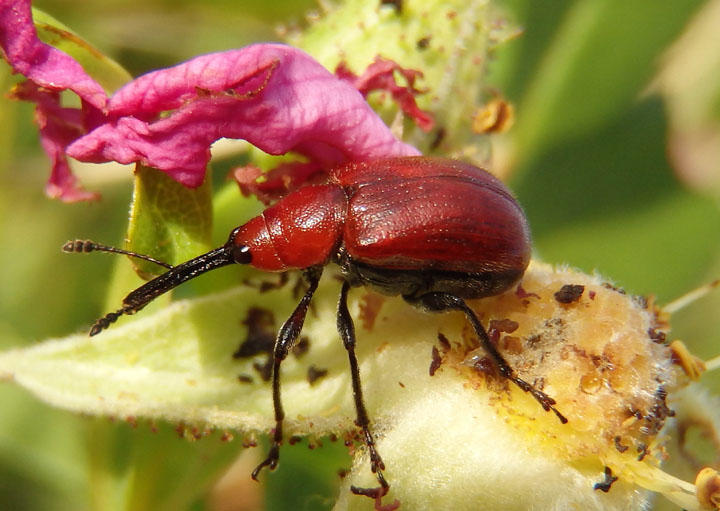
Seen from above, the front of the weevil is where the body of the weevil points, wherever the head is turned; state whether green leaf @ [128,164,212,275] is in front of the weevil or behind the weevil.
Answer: in front

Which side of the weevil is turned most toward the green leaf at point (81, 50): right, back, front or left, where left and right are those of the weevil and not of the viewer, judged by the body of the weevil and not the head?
front

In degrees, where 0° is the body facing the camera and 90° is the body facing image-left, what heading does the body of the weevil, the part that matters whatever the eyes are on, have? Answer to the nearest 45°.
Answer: approximately 90°

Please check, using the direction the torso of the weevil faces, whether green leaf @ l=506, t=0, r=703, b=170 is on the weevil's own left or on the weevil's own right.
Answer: on the weevil's own right
